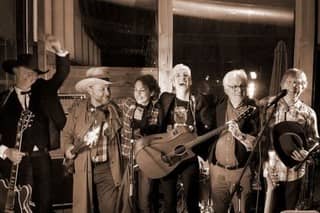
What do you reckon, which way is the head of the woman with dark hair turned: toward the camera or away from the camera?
toward the camera

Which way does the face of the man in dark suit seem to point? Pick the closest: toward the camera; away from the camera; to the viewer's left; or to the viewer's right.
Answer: toward the camera

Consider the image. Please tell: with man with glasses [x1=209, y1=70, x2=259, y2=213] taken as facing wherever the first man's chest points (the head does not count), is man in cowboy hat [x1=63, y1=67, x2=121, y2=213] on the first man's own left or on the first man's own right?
on the first man's own right

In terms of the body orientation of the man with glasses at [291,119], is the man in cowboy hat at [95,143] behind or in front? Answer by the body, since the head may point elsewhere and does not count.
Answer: in front

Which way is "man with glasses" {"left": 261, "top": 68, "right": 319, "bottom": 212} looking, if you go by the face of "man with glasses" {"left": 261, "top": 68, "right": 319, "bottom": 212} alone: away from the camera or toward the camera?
toward the camera

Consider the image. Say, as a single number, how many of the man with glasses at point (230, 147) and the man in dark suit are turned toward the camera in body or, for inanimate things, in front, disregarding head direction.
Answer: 2

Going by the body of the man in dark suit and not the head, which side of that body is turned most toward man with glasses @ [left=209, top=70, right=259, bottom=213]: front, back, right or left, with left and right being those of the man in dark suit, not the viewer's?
left

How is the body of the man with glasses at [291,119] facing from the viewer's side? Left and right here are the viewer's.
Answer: facing the viewer and to the left of the viewer

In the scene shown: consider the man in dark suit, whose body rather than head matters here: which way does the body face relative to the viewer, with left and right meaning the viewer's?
facing the viewer

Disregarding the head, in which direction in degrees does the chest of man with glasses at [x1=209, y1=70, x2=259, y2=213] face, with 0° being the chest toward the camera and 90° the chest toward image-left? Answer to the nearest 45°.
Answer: approximately 0°
